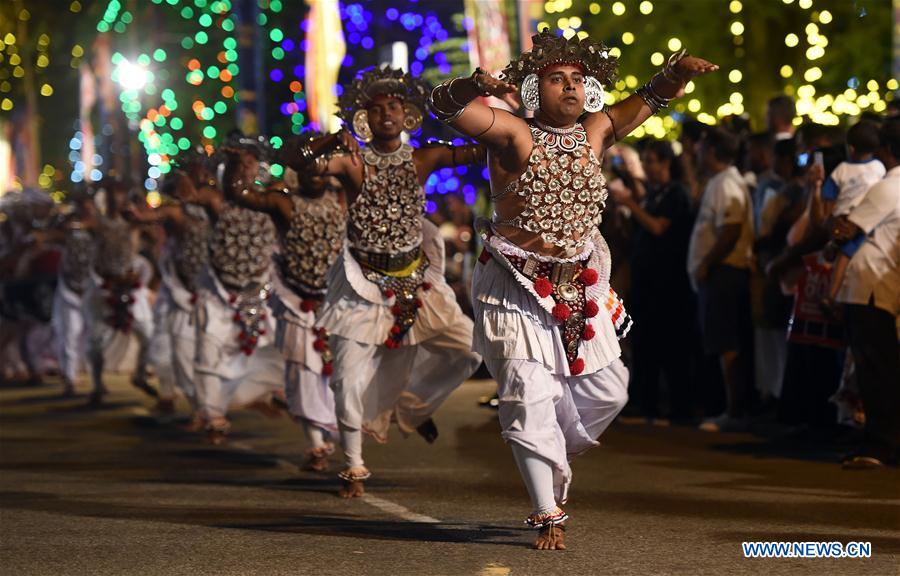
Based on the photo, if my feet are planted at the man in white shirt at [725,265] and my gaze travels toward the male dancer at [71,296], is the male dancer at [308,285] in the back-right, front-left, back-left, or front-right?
front-left

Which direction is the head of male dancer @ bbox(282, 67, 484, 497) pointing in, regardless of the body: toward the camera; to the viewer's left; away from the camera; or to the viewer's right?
toward the camera

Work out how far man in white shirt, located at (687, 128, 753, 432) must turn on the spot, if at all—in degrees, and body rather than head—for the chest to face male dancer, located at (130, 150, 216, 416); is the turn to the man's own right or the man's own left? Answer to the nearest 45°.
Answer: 0° — they already face them

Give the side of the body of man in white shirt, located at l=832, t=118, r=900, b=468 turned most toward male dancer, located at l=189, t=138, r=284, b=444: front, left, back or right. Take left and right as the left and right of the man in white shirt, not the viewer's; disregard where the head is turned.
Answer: front

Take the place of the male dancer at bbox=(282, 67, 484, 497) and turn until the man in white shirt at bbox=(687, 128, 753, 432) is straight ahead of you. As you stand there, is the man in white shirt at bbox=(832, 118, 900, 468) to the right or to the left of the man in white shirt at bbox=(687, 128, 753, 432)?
right

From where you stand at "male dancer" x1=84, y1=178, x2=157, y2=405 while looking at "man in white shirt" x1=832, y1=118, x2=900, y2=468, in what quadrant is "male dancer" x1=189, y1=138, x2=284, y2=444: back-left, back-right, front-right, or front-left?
front-right

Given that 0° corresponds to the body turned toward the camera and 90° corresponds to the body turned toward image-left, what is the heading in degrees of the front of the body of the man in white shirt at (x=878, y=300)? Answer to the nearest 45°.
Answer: approximately 90°

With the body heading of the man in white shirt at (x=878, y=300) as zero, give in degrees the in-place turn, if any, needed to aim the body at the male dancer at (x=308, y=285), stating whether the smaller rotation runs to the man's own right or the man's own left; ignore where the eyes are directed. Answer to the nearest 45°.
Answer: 0° — they already face them

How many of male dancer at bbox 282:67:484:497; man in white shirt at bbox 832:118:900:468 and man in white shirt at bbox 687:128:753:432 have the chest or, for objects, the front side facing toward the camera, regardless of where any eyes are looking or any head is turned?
1

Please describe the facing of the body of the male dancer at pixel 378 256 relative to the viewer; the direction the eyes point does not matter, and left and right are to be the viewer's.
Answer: facing the viewer

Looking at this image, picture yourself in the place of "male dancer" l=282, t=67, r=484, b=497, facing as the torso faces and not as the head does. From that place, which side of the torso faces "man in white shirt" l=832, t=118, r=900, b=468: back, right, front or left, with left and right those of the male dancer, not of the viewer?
left

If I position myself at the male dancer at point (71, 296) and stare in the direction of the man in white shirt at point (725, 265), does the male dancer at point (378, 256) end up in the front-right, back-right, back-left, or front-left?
front-right

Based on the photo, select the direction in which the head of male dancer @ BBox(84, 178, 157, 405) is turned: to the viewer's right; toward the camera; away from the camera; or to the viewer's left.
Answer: toward the camera

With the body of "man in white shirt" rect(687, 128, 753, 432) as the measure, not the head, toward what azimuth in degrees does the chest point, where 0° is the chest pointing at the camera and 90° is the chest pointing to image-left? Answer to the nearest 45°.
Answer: approximately 90°
